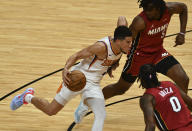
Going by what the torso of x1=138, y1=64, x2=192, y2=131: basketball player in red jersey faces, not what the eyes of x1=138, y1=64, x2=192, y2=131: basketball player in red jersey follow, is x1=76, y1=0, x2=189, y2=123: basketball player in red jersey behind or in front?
in front

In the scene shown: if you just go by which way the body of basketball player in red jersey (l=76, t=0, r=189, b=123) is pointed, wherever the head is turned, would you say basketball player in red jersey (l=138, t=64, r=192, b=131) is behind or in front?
in front

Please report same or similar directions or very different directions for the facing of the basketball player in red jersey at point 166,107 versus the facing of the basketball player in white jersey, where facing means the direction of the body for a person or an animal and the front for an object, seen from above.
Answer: very different directions

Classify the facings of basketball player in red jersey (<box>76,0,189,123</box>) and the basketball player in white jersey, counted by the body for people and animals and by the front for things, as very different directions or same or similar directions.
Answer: same or similar directions

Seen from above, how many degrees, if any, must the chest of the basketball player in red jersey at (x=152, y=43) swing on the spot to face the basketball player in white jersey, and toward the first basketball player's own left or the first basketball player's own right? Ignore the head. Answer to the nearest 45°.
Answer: approximately 90° to the first basketball player's own right

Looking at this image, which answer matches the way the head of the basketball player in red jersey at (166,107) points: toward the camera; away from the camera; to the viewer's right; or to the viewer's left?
away from the camera

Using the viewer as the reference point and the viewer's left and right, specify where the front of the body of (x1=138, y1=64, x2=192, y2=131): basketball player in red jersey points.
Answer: facing away from the viewer and to the left of the viewer
